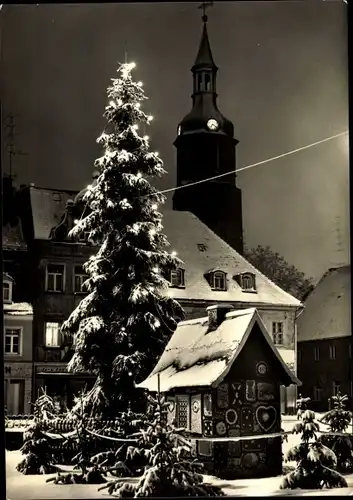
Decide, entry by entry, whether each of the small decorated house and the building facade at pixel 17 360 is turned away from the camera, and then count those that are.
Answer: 0

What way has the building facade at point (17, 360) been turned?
toward the camera

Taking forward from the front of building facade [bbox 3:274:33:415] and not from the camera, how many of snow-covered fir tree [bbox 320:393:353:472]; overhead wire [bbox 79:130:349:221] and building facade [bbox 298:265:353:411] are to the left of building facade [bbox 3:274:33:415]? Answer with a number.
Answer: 3

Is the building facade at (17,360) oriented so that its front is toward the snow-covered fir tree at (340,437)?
no
